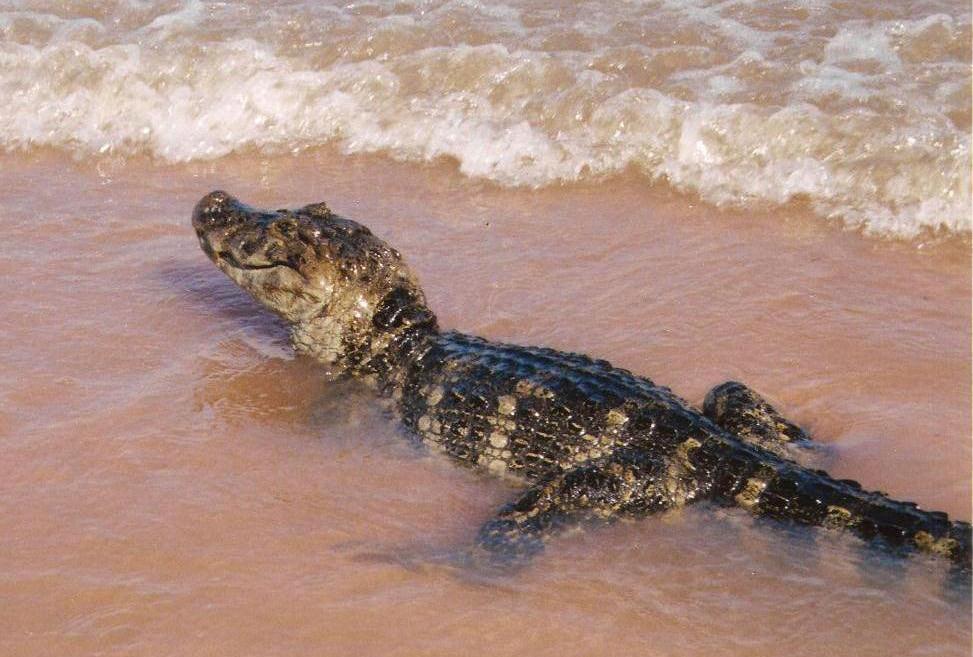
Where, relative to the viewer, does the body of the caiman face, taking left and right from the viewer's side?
facing away from the viewer and to the left of the viewer
